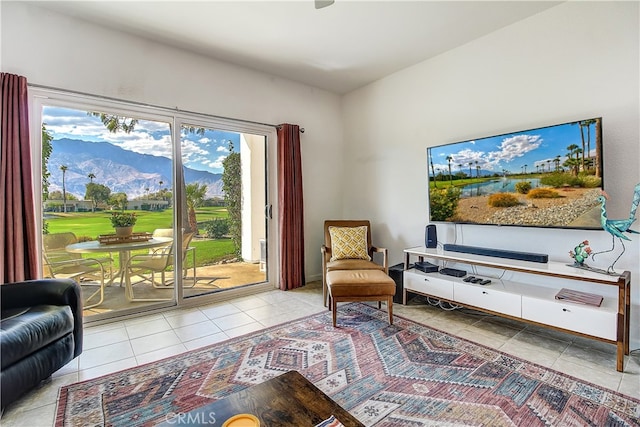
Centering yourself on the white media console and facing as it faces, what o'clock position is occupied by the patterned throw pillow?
The patterned throw pillow is roughly at 2 o'clock from the white media console.

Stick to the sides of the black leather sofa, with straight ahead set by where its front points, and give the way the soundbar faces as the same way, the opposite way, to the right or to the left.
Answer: the opposite way

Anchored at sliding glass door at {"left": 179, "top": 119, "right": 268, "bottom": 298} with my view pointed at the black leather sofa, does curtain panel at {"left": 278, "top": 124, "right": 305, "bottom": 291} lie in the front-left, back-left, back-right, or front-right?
back-left

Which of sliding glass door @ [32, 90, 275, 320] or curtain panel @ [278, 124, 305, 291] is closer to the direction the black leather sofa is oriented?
the curtain panel

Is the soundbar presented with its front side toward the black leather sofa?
yes

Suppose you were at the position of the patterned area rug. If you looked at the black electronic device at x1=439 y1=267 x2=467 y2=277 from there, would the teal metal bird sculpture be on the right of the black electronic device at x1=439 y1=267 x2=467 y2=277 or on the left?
right

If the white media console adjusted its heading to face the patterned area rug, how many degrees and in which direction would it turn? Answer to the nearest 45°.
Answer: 0° — it already faces it

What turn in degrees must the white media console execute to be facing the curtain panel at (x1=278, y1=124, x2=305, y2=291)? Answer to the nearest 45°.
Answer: approximately 45° to its right

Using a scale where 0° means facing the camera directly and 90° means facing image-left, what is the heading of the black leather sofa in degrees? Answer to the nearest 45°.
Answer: approximately 315°

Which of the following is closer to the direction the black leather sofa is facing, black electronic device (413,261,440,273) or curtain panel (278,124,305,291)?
the black electronic device

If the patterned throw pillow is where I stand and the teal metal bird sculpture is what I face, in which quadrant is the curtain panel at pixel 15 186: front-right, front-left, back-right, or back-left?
back-right

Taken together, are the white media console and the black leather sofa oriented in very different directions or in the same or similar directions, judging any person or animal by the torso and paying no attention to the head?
very different directions
